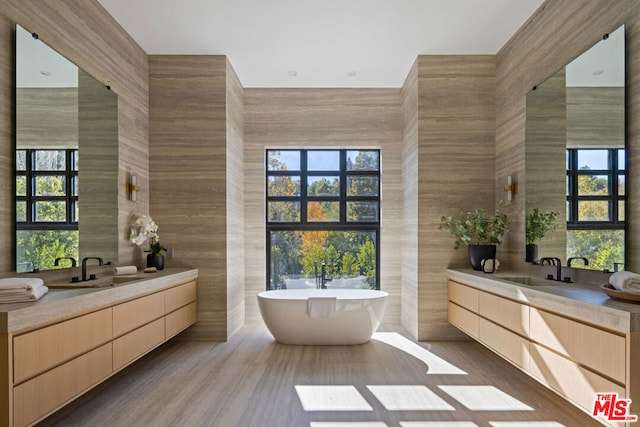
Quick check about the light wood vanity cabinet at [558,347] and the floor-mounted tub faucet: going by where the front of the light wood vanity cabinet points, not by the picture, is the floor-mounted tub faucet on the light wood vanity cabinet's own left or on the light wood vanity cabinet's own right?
on the light wood vanity cabinet's own right

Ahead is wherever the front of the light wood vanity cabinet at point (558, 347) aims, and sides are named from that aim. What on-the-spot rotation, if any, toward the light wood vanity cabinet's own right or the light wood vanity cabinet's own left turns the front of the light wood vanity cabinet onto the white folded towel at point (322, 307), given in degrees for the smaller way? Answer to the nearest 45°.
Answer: approximately 90° to the light wood vanity cabinet's own right

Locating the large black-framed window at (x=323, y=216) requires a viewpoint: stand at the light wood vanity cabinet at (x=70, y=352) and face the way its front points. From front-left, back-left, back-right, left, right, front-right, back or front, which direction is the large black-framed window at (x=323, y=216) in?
left

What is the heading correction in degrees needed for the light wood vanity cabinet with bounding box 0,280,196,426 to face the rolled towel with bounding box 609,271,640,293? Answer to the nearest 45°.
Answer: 0° — it already faces it

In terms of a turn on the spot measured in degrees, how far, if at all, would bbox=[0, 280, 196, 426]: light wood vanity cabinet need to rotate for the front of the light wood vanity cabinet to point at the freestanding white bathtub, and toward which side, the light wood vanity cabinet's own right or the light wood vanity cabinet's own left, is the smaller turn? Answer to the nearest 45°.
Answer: approximately 90° to the light wood vanity cabinet's own left

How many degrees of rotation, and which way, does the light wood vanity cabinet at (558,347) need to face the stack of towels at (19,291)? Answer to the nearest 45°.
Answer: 0° — it already faces it

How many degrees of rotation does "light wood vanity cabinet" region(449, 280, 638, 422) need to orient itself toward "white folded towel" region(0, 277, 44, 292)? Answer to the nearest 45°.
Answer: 0° — it already faces it

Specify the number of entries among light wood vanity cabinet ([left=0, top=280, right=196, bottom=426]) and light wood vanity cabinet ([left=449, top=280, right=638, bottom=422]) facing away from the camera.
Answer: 0

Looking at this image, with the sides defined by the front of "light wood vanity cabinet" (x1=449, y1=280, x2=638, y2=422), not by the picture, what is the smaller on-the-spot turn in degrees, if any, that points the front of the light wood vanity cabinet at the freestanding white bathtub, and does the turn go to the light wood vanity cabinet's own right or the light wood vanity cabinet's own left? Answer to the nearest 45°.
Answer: approximately 90° to the light wood vanity cabinet's own right

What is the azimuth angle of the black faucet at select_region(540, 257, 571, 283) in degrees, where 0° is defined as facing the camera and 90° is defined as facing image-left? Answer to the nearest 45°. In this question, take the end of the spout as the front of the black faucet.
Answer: approximately 45°

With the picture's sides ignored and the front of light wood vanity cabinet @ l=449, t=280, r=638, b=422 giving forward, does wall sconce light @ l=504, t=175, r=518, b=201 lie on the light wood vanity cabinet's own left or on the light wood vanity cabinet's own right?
on the light wood vanity cabinet's own right

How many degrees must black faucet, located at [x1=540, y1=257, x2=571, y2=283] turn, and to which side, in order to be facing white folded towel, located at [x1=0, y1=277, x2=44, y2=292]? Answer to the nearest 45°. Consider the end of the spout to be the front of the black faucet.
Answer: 0° — it already faces it

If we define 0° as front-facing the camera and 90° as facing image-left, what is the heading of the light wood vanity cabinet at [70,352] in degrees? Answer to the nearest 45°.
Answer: approximately 315°

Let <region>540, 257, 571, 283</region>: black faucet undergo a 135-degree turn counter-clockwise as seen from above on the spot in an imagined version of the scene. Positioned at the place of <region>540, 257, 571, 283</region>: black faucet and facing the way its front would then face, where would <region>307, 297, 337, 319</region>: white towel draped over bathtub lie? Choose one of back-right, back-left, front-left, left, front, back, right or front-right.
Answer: back

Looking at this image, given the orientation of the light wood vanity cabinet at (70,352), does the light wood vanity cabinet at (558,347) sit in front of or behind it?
in front
